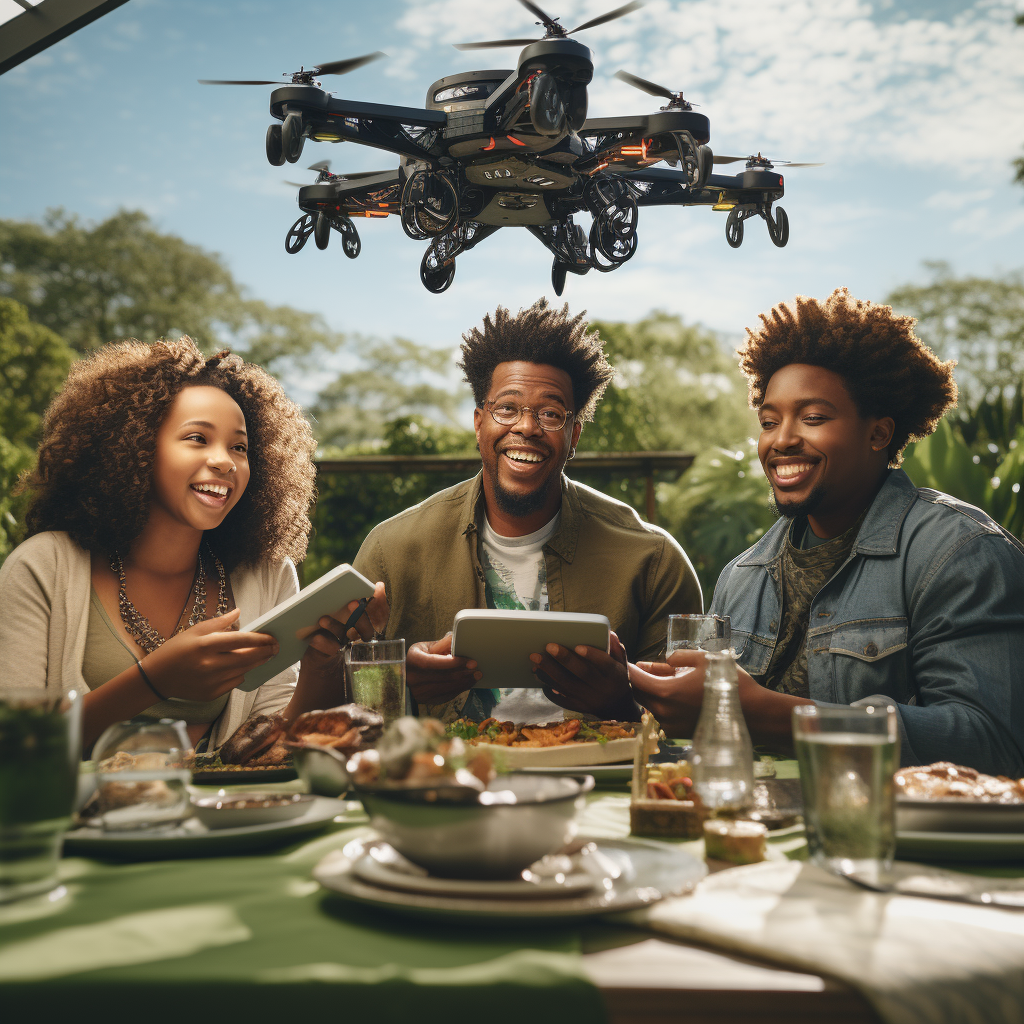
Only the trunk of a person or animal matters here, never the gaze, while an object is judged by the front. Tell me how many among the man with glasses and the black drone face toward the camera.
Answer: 2

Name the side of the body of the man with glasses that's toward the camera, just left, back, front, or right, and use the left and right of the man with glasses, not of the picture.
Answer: front

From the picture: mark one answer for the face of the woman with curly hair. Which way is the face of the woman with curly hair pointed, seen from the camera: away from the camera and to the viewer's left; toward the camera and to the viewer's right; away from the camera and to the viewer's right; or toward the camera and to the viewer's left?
toward the camera and to the viewer's right

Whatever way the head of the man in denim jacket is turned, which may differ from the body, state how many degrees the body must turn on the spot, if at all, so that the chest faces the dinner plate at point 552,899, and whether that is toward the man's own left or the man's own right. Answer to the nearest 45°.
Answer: approximately 45° to the man's own left

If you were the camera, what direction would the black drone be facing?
facing the viewer

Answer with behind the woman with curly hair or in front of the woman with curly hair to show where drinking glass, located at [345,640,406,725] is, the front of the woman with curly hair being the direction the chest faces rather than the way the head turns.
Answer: in front

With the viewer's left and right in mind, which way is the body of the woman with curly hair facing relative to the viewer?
facing the viewer and to the right of the viewer

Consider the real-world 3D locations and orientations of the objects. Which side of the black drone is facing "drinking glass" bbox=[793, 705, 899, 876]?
front

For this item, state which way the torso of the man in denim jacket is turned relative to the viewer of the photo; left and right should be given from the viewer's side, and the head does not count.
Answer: facing the viewer and to the left of the viewer

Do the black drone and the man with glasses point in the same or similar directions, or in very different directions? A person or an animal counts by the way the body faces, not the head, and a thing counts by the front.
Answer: same or similar directions

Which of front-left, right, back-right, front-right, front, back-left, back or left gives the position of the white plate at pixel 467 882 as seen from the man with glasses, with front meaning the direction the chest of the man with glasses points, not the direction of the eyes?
front

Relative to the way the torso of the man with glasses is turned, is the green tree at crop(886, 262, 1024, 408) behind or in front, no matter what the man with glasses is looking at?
behind

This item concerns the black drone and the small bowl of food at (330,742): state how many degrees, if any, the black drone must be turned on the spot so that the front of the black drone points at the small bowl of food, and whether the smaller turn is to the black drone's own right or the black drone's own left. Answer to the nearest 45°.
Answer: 0° — it already faces it

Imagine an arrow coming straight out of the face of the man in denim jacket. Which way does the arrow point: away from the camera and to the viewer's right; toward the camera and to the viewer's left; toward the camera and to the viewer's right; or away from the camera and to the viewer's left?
toward the camera and to the viewer's left

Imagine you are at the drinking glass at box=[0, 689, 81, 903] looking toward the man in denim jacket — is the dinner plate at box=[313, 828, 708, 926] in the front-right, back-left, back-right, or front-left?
front-right

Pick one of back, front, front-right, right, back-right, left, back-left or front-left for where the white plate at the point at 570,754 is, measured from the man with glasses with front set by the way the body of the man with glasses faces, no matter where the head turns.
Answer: front

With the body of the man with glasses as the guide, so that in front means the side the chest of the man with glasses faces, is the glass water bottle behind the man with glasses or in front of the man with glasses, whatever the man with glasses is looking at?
in front

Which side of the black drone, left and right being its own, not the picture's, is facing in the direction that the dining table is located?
front
